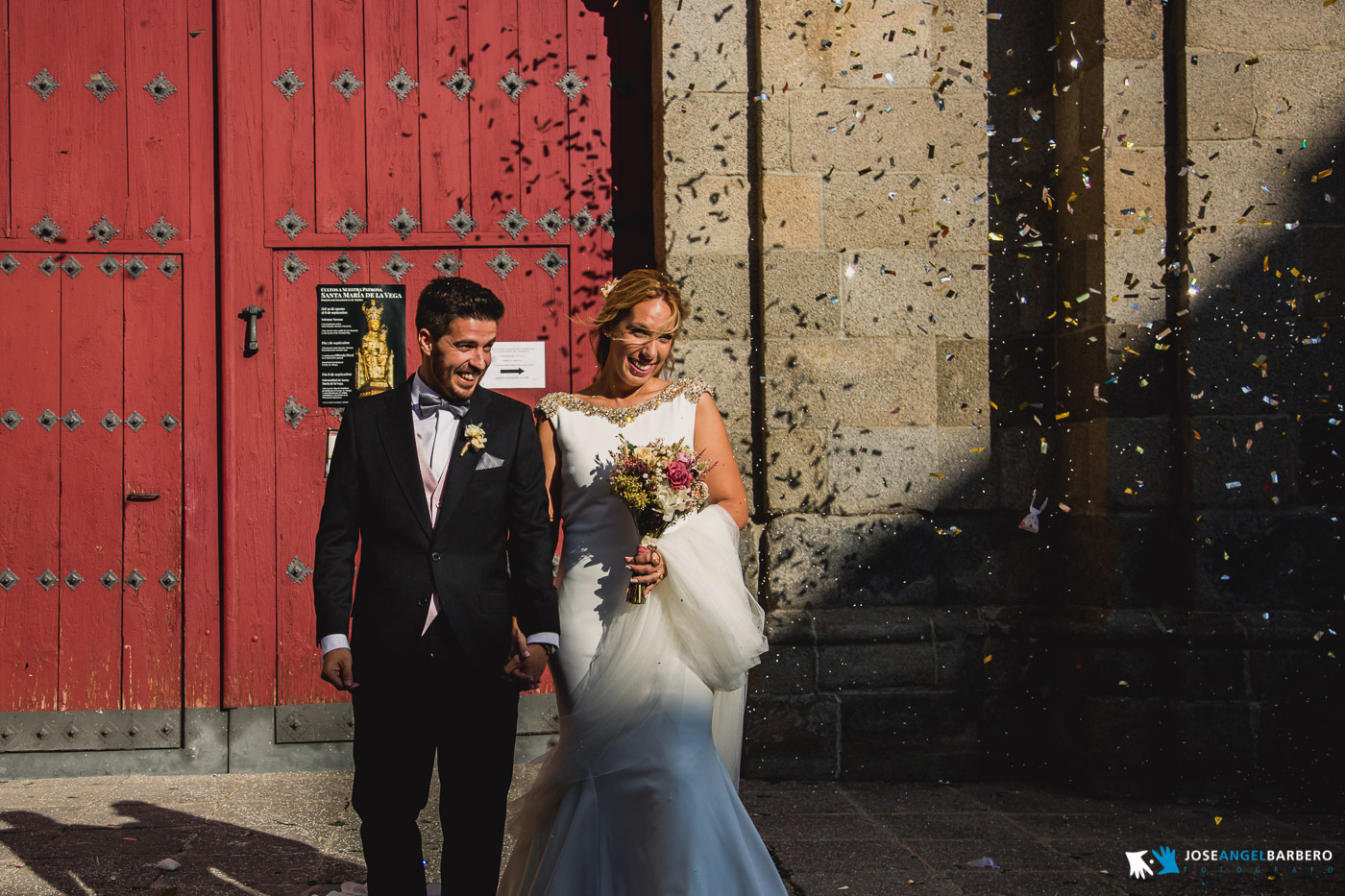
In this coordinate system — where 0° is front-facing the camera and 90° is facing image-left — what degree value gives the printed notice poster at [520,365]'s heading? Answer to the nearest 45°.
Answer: approximately 0°

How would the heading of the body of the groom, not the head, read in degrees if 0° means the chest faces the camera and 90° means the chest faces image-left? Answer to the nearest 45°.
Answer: approximately 0°

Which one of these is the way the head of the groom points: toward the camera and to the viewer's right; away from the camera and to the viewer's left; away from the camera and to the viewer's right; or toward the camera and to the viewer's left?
toward the camera and to the viewer's right

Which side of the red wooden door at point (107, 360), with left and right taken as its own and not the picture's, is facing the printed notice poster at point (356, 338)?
left

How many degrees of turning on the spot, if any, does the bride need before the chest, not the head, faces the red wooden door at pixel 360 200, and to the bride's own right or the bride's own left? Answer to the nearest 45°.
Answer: approximately 135° to the bride's own right

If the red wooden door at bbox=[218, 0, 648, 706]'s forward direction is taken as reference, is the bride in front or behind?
in front
